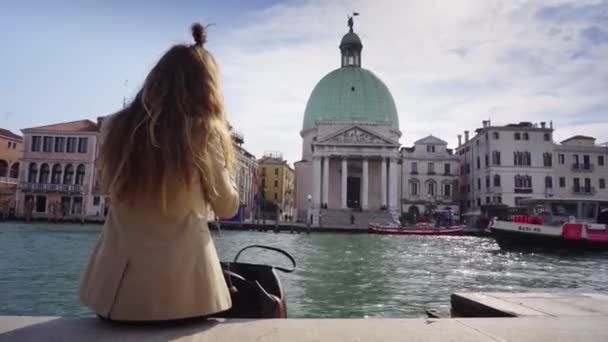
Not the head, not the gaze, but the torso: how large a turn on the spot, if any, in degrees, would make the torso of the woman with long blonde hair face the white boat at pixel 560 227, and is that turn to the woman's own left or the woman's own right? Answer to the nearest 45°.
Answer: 0° — they already face it

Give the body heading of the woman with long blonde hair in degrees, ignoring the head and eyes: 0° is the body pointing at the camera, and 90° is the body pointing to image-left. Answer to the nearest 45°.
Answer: approximately 225°

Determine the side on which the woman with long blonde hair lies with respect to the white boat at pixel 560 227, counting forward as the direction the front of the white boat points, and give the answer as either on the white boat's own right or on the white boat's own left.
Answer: on the white boat's own left

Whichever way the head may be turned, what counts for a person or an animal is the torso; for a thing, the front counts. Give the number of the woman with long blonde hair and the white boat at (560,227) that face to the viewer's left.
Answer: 1

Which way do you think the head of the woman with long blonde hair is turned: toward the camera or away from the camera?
away from the camera

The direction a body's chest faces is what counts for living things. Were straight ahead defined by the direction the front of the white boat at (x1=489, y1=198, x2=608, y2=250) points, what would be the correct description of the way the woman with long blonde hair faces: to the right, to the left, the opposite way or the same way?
to the right

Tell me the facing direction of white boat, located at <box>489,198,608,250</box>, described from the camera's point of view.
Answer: facing to the left of the viewer
